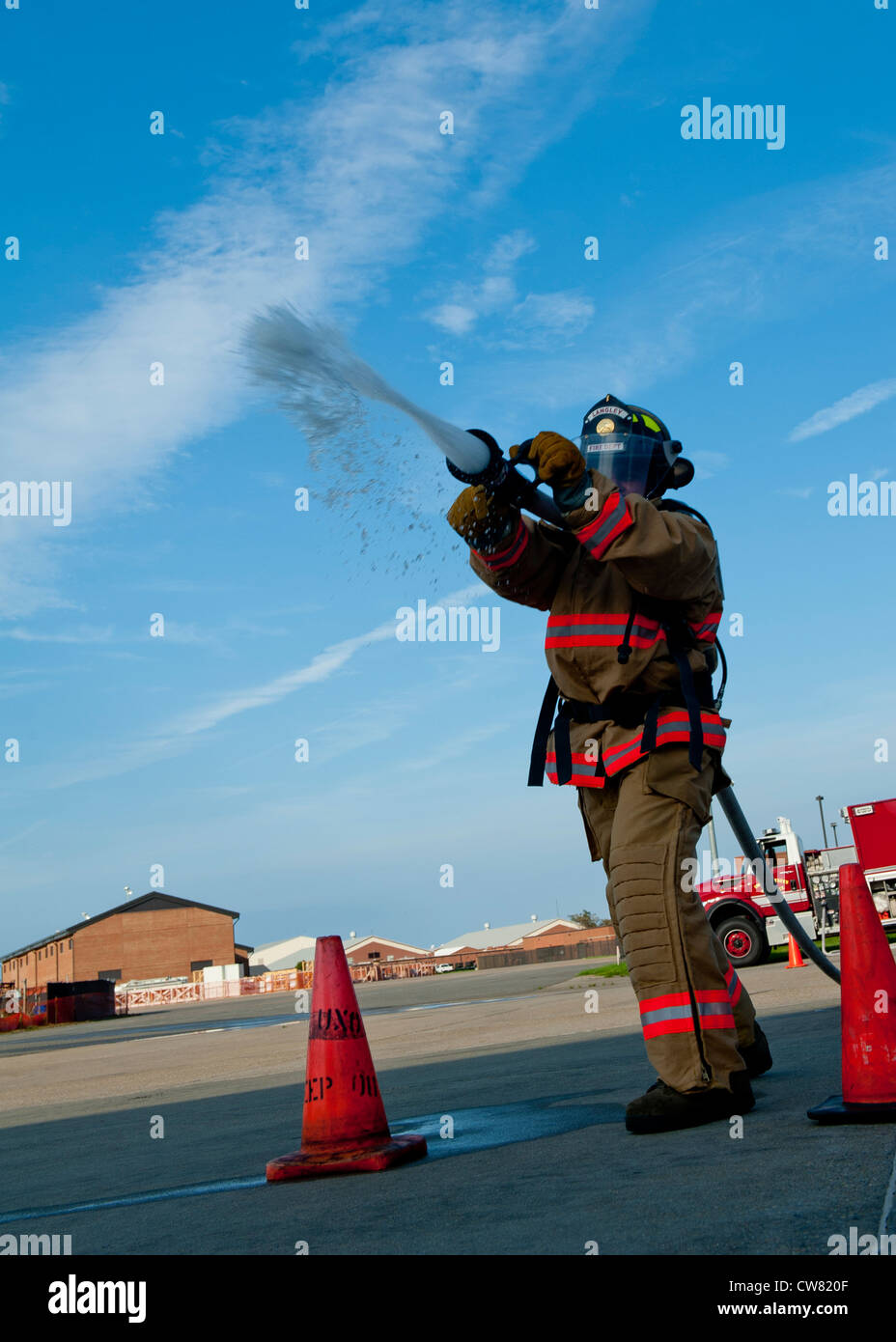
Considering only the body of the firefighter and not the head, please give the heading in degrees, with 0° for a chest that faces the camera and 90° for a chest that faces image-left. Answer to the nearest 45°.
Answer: approximately 45°

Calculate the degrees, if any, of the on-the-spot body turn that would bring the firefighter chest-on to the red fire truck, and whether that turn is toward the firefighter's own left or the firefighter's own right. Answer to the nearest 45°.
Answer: approximately 135° to the firefighter's own right

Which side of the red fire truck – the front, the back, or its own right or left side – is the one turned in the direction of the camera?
left

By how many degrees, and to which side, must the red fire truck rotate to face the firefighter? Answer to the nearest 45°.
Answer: approximately 90° to its left

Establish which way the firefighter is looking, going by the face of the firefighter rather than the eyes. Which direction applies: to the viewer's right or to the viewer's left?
to the viewer's left

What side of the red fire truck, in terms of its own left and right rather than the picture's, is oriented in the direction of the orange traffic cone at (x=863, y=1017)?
left
